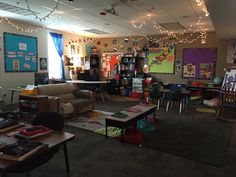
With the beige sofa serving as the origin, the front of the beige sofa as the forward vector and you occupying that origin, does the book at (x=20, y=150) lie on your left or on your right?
on your right

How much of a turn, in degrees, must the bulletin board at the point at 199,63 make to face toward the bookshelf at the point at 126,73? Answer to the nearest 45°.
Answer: approximately 90° to its right

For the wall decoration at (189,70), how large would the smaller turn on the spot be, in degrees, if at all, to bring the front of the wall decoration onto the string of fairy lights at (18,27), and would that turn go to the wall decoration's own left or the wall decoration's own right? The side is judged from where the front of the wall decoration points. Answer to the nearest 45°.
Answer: approximately 45° to the wall decoration's own right

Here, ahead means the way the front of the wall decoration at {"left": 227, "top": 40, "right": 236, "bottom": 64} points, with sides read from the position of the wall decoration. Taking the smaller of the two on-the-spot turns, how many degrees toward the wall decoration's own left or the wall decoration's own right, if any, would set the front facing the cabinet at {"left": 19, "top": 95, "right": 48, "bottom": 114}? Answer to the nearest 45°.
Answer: approximately 45° to the wall decoration's own right
